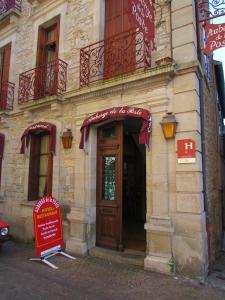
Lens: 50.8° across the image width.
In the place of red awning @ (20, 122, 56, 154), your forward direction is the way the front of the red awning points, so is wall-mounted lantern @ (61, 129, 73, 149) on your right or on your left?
on your left

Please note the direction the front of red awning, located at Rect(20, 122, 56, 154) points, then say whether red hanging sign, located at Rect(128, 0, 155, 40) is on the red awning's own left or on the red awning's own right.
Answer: on the red awning's own left

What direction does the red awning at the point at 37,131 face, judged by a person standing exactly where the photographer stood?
facing the viewer and to the left of the viewer

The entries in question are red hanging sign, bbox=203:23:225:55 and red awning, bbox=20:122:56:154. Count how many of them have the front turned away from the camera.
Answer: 0

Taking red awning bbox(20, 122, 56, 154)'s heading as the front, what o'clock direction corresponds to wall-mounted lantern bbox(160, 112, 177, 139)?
The wall-mounted lantern is roughly at 9 o'clock from the red awning.

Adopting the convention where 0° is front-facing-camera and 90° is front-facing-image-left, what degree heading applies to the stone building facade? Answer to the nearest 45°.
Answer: approximately 45°

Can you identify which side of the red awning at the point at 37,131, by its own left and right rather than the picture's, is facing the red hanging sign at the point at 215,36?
left

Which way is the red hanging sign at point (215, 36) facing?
toward the camera
